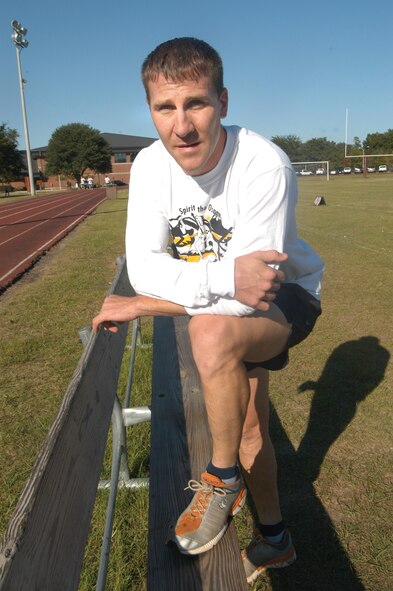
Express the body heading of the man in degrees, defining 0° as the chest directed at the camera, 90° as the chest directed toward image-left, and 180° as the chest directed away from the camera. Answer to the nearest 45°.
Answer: approximately 45°
